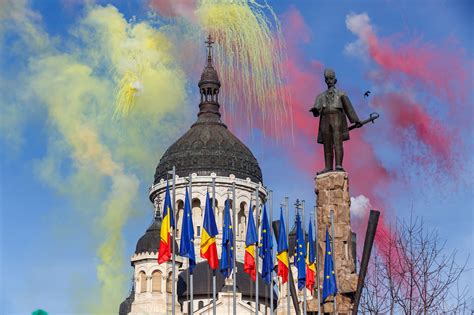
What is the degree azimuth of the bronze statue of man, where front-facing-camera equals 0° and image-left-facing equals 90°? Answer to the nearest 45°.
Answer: approximately 0°
